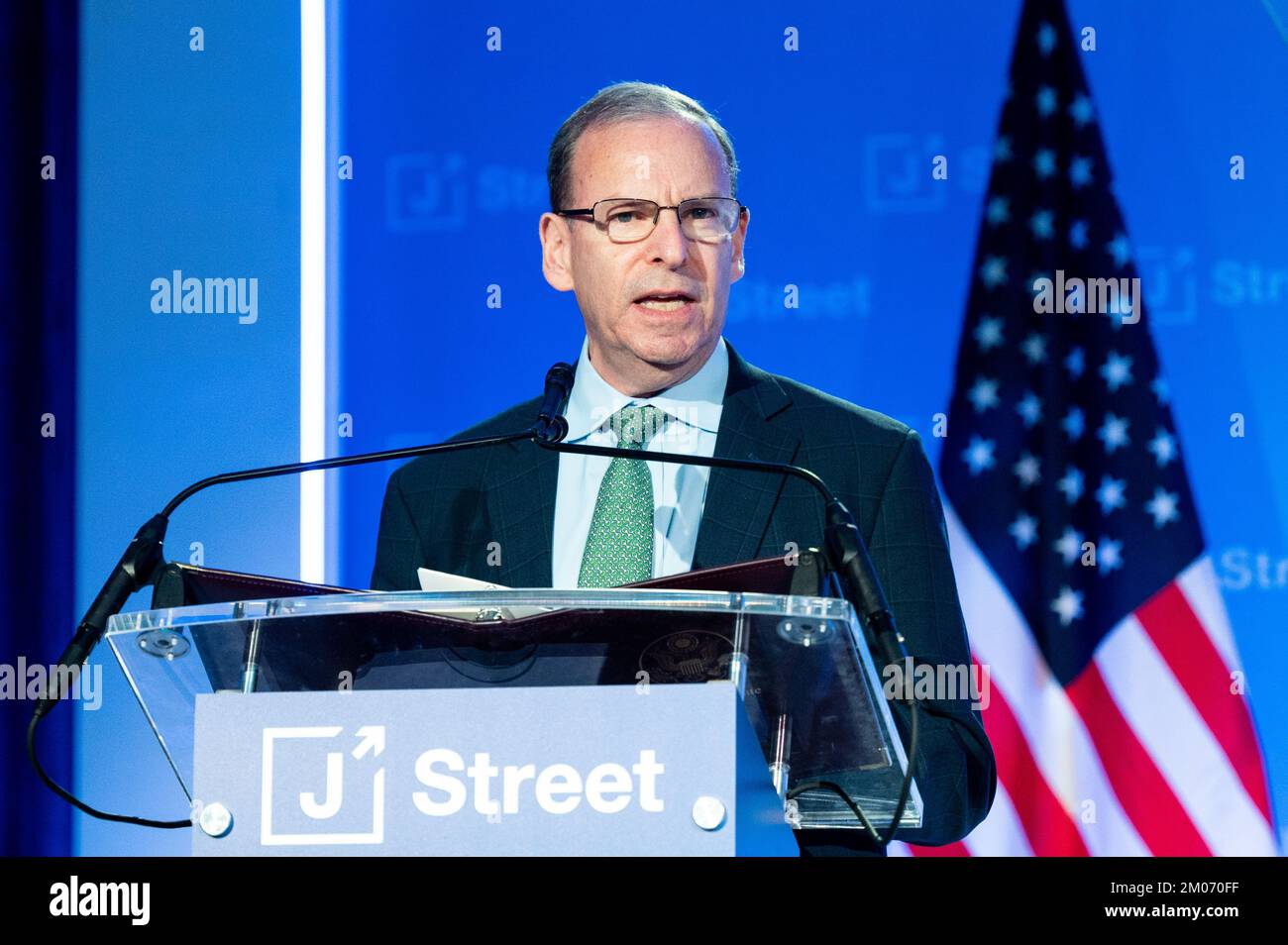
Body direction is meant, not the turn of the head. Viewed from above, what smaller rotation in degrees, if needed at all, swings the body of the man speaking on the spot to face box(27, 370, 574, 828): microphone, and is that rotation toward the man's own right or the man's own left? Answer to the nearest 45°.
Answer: approximately 45° to the man's own right

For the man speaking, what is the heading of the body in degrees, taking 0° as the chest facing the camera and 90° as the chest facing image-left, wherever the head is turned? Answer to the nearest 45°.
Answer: approximately 0°

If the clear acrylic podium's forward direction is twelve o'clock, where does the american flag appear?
The american flag is roughly at 7 o'clock from the clear acrylic podium.

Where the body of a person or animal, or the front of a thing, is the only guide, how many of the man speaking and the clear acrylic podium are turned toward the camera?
2

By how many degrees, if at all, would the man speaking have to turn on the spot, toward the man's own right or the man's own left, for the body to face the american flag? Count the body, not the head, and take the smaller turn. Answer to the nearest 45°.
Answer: approximately 135° to the man's own left

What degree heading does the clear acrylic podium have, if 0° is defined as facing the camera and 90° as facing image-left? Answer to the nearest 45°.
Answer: approximately 0°

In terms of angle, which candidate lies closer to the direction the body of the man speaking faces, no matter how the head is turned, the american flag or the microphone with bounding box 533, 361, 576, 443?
the microphone

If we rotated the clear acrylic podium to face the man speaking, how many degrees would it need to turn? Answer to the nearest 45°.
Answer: approximately 180°
